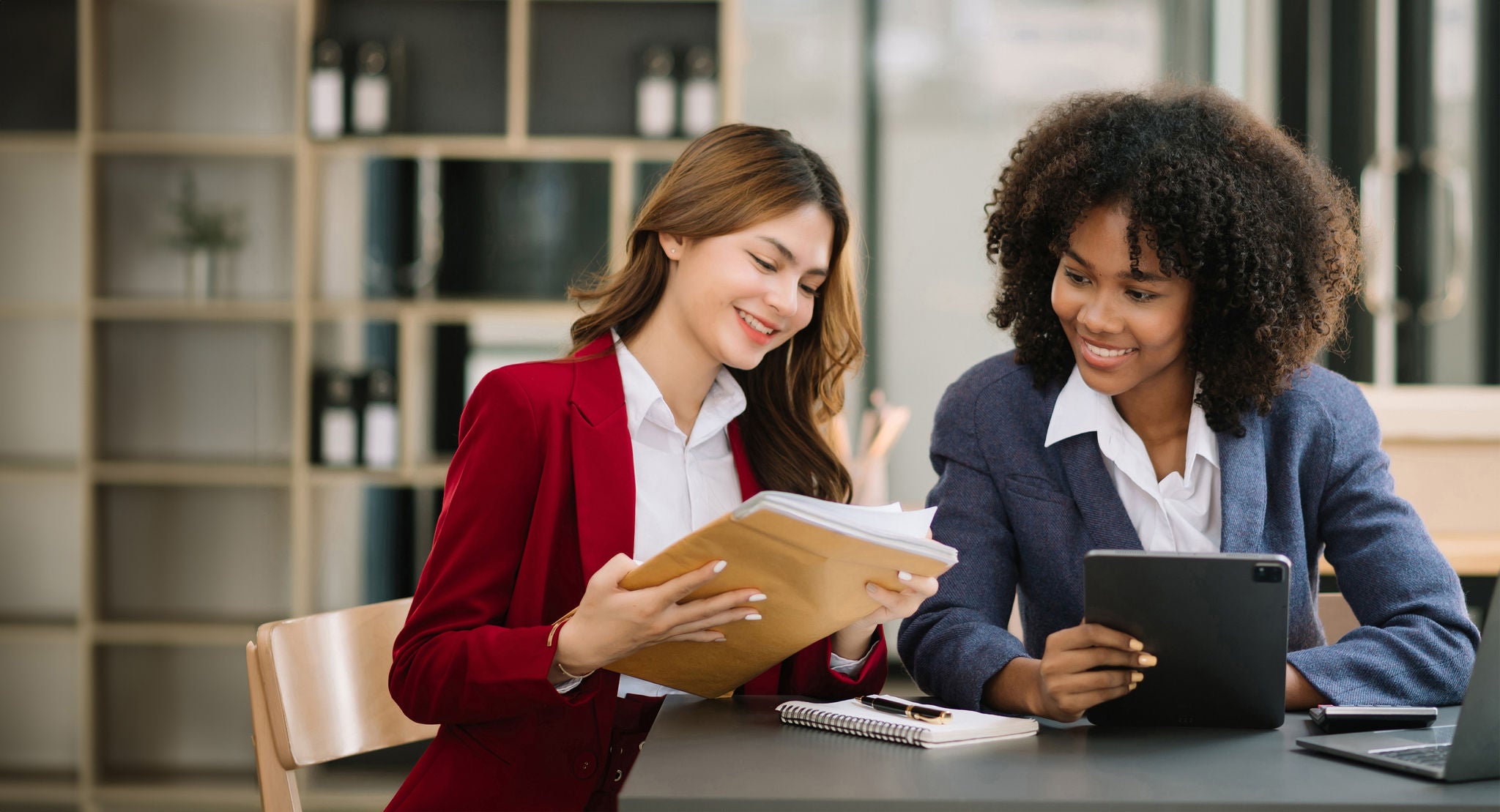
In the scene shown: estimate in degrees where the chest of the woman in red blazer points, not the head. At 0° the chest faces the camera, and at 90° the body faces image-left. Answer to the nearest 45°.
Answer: approximately 315°

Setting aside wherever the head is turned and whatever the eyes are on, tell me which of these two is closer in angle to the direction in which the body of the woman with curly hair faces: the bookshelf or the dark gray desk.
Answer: the dark gray desk

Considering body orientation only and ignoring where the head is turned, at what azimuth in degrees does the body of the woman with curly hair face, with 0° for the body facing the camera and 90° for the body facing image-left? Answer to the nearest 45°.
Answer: approximately 0°

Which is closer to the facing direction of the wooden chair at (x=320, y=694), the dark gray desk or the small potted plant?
the dark gray desk

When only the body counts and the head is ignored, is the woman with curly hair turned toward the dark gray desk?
yes

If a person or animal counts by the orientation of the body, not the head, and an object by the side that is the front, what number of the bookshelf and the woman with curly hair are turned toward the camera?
2

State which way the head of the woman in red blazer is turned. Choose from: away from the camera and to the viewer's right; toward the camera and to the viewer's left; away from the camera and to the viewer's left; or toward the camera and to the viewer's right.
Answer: toward the camera and to the viewer's right

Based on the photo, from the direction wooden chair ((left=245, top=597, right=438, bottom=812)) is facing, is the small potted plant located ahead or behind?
behind

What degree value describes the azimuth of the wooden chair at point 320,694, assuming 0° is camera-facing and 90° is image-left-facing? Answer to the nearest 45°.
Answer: approximately 315°
